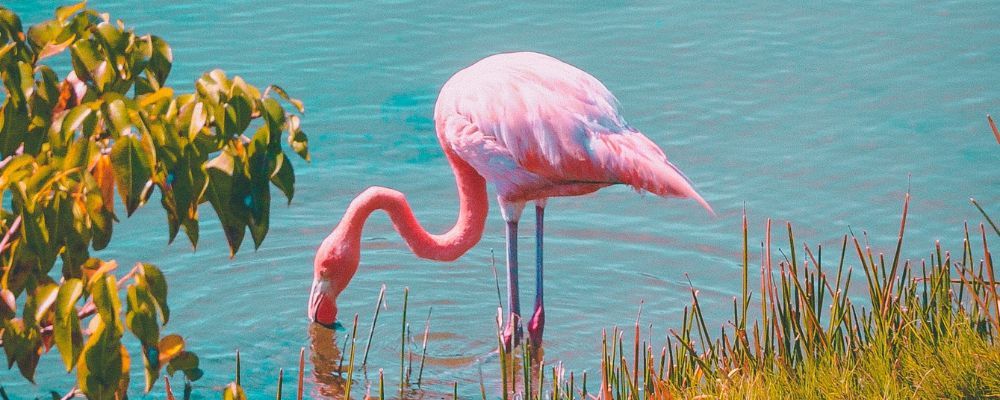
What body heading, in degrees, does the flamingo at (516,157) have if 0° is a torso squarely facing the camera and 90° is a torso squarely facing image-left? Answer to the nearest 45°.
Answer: approximately 90°
